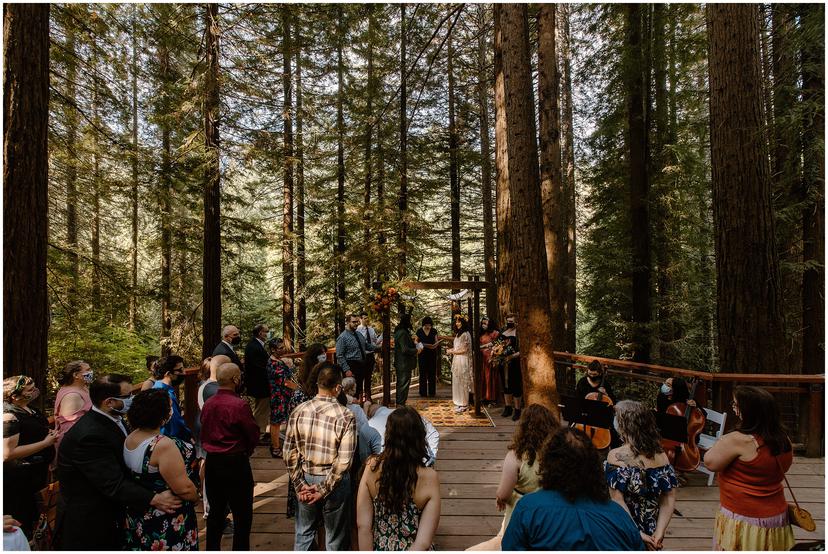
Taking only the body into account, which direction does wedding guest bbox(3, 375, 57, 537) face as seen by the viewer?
to the viewer's right

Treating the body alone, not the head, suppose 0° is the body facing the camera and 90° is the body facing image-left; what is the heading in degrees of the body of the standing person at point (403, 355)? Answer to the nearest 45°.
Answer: approximately 270°

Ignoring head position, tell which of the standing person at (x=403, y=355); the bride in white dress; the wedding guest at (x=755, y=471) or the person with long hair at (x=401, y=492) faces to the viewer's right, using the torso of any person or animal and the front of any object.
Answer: the standing person

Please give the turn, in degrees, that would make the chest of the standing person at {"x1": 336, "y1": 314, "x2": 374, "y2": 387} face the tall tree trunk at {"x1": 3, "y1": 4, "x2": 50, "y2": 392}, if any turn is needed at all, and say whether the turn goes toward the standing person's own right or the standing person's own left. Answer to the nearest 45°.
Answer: approximately 90° to the standing person's own right

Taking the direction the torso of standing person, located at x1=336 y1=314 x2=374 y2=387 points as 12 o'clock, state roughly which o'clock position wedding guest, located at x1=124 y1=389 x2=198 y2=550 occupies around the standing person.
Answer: The wedding guest is roughly at 2 o'clock from the standing person.

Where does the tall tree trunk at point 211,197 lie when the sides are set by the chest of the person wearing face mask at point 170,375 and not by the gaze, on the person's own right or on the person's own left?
on the person's own left

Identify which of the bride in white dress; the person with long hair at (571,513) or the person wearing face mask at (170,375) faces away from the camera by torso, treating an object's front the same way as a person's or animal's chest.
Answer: the person with long hair

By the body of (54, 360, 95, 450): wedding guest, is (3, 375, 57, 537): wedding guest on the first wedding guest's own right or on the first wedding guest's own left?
on the first wedding guest's own right

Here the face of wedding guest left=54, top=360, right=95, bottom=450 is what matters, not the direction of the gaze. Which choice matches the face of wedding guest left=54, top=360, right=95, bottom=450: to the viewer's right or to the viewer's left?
to the viewer's right

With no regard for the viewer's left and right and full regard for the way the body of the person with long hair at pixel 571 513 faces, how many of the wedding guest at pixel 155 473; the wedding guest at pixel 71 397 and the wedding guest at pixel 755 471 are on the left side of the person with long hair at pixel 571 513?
2

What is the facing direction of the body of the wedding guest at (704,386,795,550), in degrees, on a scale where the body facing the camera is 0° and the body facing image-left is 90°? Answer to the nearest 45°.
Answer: approximately 135°

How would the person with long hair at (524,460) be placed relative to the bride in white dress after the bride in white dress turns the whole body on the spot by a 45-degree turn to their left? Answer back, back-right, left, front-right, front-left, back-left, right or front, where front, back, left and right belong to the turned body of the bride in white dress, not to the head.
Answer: front-left

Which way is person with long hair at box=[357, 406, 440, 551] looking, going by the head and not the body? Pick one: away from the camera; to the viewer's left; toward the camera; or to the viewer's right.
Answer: away from the camera
